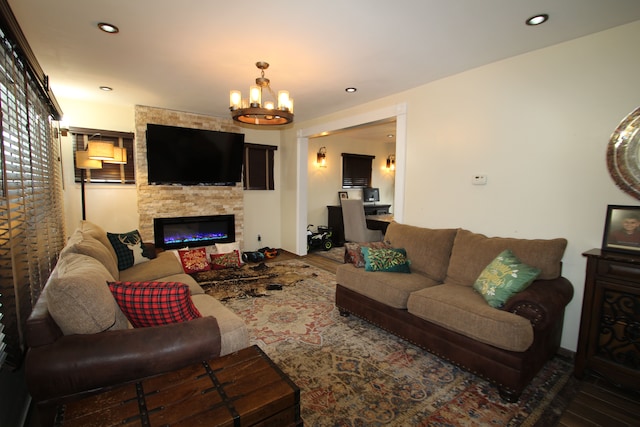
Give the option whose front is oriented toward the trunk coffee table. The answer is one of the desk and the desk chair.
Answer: the desk

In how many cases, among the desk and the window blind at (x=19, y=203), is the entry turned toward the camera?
1

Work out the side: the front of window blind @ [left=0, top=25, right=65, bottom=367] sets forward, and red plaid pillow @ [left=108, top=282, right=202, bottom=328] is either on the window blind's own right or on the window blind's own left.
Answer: on the window blind's own right

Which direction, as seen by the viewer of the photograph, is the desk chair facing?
facing away from the viewer and to the right of the viewer

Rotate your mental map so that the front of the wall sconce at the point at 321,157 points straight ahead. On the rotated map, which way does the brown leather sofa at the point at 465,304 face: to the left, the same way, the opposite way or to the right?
to the right

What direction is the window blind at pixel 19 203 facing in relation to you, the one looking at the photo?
facing to the right of the viewer

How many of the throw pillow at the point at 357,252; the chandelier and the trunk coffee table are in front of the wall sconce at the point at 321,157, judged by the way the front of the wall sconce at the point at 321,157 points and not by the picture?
3

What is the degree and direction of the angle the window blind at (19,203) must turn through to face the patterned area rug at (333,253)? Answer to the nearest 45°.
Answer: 0° — it already faces it

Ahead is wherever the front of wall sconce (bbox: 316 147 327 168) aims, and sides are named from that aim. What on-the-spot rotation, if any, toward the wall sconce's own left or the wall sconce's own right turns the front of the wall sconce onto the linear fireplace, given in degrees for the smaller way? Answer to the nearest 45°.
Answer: approximately 45° to the wall sconce's own right

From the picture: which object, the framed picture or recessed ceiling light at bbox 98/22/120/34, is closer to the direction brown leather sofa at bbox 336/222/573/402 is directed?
the recessed ceiling light
